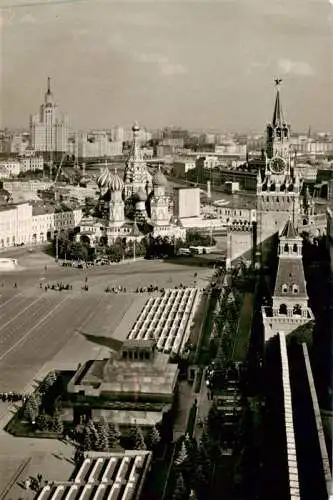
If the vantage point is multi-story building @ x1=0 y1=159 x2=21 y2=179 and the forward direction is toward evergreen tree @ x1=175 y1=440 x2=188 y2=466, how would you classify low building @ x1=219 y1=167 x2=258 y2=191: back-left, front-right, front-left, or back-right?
front-left

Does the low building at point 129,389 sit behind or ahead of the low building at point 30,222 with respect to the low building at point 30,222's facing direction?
ahead

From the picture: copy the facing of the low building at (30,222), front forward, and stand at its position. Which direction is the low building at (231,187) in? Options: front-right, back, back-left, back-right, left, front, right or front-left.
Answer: left

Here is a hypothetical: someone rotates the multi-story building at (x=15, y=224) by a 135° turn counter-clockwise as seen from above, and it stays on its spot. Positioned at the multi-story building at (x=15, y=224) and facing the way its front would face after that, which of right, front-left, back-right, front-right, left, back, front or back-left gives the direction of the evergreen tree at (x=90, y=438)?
back

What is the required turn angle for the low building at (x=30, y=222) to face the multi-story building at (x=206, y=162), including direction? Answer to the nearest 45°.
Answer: approximately 90° to its left

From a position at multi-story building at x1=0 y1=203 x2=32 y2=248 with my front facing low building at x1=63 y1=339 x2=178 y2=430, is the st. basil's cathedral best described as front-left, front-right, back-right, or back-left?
front-left

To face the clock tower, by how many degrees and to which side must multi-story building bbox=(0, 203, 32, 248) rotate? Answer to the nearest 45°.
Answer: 0° — it already faces it

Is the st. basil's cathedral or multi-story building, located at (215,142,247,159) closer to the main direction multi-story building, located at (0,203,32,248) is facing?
the st. basil's cathedral

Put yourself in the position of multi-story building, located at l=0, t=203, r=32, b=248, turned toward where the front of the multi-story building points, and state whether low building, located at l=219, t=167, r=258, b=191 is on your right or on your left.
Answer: on your left

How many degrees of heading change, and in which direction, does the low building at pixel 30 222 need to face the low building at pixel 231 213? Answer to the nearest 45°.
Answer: approximately 45° to its left

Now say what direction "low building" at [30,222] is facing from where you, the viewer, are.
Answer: facing the viewer and to the right of the viewer

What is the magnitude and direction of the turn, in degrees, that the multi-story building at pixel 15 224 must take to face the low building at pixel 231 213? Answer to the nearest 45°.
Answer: approximately 45° to its left

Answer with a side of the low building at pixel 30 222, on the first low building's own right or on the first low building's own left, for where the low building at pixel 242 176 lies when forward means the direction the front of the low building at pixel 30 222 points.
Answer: on the first low building's own left

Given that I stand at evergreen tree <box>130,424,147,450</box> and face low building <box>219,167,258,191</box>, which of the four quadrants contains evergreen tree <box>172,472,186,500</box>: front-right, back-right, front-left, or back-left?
back-right

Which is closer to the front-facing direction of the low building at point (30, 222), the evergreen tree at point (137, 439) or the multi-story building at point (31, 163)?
the evergreen tree

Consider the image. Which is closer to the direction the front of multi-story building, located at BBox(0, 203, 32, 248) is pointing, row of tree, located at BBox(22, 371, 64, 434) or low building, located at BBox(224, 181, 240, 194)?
the row of tree

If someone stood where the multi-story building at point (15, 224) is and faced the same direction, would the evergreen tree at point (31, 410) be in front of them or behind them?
in front

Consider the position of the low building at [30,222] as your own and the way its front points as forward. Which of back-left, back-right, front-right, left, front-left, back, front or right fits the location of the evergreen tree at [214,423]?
front-right

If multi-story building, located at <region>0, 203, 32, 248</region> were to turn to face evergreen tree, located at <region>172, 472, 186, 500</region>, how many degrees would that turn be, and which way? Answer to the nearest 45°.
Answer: approximately 45° to its right
